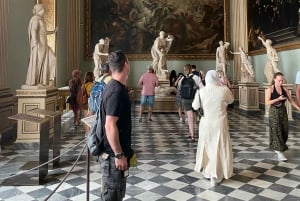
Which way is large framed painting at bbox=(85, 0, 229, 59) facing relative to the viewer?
toward the camera

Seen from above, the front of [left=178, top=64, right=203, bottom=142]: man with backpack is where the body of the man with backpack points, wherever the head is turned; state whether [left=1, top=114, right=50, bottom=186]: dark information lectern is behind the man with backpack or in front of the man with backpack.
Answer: behind

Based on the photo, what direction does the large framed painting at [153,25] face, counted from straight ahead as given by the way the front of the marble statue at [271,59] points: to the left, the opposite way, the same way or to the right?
to the left

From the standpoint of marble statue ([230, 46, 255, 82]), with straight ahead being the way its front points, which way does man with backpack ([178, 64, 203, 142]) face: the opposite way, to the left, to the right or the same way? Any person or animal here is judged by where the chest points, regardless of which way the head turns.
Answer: to the right

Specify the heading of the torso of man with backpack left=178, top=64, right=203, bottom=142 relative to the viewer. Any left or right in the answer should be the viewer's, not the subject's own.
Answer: facing away from the viewer

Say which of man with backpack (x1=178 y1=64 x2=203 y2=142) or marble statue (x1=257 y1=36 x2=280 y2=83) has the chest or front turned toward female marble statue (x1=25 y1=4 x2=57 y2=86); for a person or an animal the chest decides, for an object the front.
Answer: the marble statue

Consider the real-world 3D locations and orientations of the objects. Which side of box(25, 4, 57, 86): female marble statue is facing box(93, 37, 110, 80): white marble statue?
left

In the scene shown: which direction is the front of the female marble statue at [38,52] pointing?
to the viewer's right

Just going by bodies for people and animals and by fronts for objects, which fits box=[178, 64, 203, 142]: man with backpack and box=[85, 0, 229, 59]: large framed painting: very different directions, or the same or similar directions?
very different directions

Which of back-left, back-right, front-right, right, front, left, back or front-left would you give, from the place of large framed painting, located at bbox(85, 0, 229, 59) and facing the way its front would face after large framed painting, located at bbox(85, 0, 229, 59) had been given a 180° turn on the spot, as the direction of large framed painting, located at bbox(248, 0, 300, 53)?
back-right

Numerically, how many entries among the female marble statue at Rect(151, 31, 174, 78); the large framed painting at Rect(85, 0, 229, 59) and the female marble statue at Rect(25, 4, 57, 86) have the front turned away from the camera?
0

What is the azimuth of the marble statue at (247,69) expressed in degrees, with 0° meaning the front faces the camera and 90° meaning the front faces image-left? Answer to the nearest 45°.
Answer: approximately 90°

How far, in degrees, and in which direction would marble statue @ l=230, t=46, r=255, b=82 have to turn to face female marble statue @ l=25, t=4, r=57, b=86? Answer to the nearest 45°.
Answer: approximately 45° to its left

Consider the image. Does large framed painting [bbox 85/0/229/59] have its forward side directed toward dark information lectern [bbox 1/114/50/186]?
yes
